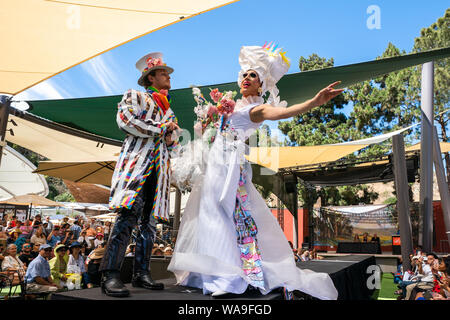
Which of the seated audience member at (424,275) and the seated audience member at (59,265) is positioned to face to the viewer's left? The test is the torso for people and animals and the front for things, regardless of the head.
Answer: the seated audience member at (424,275)

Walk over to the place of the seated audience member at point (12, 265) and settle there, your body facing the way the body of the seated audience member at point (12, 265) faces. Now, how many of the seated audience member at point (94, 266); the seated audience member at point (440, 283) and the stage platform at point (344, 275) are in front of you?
3

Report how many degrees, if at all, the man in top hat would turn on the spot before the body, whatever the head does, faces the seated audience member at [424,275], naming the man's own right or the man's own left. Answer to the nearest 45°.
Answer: approximately 90° to the man's own left

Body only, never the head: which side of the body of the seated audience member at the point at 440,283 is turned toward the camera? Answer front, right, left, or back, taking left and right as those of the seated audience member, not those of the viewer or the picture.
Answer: left

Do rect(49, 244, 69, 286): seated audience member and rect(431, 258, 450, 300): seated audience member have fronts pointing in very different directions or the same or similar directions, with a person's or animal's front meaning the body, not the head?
very different directions

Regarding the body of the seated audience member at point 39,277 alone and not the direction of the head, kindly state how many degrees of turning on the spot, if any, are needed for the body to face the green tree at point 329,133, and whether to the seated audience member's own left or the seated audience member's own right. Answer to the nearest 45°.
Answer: approximately 90° to the seated audience member's own left

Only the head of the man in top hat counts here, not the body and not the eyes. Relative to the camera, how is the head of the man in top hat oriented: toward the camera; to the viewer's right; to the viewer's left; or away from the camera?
to the viewer's right

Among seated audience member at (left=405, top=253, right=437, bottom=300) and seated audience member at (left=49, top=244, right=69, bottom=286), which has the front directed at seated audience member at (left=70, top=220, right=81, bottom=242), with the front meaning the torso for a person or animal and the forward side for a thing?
seated audience member at (left=405, top=253, right=437, bottom=300)

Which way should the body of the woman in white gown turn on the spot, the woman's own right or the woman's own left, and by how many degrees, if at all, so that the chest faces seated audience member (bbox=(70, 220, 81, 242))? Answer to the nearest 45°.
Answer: approximately 90° to the woman's own right

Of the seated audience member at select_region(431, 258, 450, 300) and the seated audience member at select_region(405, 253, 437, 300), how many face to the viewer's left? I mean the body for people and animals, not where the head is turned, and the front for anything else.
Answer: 2
